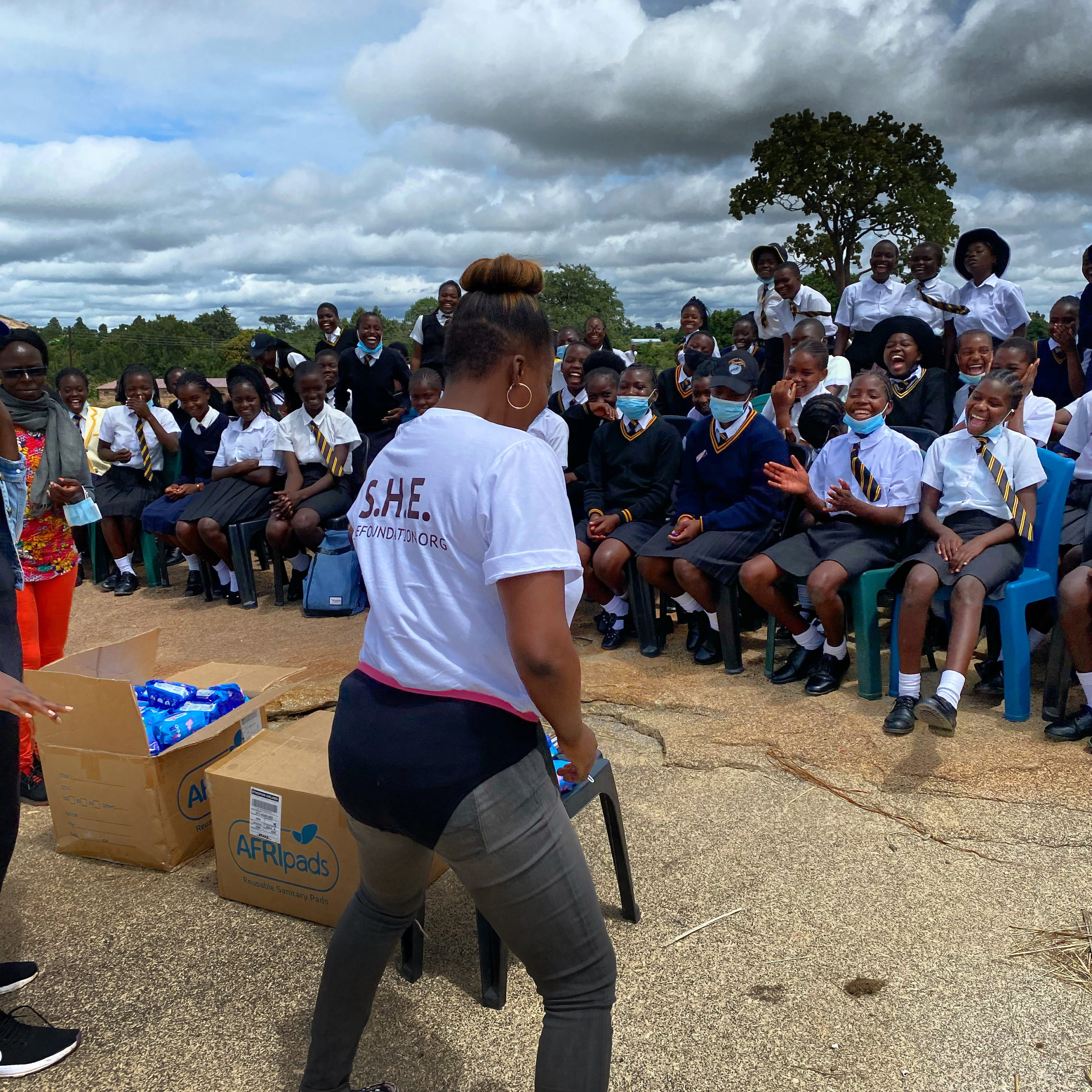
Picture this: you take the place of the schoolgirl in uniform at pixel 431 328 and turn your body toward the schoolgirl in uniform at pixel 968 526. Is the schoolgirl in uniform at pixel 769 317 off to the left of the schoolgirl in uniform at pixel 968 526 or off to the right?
left

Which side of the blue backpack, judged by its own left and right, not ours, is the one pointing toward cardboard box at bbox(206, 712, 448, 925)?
front

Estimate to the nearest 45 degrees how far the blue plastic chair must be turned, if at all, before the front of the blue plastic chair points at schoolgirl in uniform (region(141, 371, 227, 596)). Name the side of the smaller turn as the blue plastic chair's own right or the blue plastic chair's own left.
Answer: approximately 45° to the blue plastic chair's own right

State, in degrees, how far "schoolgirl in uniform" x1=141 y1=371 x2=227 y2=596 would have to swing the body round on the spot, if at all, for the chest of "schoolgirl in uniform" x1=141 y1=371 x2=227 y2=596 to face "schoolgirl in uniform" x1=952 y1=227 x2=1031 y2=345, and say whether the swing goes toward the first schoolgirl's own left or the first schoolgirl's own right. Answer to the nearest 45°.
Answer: approximately 90° to the first schoolgirl's own left

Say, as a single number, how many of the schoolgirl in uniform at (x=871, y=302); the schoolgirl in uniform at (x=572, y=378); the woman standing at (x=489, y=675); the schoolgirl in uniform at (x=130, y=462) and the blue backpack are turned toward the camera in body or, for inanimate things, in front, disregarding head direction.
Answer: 4

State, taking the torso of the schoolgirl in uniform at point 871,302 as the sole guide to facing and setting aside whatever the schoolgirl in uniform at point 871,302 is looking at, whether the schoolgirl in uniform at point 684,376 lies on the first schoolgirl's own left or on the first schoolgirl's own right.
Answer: on the first schoolgirl's own right

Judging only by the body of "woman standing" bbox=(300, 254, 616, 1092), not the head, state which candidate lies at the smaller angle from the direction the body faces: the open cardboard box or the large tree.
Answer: the large tree

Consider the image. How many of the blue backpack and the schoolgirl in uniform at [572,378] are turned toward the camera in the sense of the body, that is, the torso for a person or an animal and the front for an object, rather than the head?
2

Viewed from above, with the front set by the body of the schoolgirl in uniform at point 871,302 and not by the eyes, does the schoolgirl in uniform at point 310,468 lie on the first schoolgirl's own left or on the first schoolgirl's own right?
on the first schoolgirl's own right

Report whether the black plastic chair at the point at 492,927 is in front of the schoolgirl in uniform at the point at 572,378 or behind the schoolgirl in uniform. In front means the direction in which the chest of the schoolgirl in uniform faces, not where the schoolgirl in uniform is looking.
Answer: in front

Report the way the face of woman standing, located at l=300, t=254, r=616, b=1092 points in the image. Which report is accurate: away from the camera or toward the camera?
away from the camera

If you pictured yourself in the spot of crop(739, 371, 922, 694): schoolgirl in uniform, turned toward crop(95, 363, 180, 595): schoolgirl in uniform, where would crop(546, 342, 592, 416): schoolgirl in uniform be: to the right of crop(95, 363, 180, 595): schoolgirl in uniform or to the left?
right
